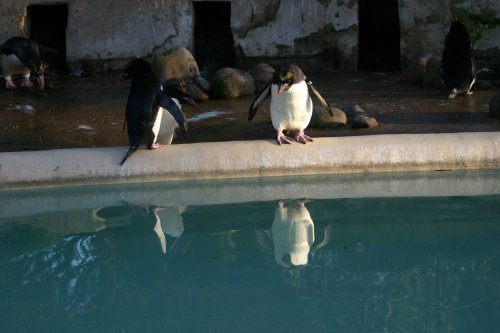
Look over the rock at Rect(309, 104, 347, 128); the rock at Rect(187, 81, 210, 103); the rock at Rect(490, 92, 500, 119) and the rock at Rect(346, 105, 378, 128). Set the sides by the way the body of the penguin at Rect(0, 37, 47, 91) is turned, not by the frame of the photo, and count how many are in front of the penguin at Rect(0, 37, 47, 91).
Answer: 4

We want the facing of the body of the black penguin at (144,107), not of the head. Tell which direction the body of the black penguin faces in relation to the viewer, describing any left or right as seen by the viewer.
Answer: facing away from the viewer and to the right of the viewer

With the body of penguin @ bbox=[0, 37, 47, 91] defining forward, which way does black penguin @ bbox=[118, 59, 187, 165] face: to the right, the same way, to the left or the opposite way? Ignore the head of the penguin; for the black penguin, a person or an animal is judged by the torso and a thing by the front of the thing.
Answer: to the left

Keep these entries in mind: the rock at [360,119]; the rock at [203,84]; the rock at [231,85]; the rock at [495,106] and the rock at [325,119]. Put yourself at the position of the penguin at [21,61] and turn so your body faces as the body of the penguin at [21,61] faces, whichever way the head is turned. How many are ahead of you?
5

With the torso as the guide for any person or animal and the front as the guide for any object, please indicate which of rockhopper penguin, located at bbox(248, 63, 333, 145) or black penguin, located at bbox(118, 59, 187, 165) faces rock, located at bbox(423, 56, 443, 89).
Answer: the black penguin

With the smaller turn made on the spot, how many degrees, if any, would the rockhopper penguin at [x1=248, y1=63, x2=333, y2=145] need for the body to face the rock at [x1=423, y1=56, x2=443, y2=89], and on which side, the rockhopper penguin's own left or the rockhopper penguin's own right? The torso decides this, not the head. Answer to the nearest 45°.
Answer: approximately 135° to the rockhopper penguin's own left

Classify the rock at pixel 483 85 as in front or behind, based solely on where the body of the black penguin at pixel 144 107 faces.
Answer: in front

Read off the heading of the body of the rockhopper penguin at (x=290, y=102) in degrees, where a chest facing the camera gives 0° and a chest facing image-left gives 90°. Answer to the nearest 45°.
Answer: approximately 0°

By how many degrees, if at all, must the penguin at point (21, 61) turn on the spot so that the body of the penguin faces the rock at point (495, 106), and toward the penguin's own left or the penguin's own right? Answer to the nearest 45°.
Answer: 0° — it already faces it

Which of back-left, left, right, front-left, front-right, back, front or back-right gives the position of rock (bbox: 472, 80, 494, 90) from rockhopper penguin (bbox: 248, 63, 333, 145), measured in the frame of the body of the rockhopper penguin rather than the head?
back-left

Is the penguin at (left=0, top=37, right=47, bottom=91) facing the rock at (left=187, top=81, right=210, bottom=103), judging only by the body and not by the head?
yes

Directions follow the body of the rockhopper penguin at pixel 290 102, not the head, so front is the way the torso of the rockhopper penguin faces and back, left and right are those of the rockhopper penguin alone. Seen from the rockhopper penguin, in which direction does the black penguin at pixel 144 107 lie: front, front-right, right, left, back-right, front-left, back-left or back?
right

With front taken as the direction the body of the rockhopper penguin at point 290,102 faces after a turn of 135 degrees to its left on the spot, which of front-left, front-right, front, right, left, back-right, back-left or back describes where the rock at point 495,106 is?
front

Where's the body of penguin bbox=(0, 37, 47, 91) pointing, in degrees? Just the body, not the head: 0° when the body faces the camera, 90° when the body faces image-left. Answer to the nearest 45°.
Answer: approximately 315°

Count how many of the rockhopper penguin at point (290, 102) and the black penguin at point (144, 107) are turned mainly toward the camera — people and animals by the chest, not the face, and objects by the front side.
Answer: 1

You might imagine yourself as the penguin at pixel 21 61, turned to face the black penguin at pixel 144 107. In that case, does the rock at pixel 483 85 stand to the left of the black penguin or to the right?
left

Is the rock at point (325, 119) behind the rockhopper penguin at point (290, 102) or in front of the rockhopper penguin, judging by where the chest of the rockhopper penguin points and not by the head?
behind
